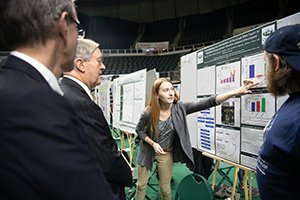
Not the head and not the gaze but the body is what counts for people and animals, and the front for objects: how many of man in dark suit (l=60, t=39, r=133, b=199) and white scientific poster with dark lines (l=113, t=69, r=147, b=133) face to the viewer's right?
1

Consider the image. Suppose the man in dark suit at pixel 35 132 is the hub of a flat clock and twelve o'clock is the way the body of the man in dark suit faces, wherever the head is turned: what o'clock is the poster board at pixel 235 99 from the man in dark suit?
The poster board is roughly at 12 o'clock from the man in dark suit.

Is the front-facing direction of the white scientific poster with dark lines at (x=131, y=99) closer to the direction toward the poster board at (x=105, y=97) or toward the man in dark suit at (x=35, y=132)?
the man in dark suit

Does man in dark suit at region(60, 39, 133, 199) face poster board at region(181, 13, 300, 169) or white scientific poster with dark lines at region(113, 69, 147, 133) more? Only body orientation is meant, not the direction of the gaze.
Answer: the poster board

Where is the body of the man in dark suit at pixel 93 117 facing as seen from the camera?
to the viewer's right

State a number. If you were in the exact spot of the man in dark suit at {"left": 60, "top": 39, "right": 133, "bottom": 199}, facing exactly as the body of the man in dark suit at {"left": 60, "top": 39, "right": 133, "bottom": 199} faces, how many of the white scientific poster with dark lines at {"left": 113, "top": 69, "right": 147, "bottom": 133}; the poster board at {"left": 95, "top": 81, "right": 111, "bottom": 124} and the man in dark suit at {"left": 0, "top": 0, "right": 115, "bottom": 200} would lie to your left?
2

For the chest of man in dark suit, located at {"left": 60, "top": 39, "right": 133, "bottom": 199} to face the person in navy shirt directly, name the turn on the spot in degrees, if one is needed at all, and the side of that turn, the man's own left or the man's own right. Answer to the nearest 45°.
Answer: approximately 45° to the man's own right

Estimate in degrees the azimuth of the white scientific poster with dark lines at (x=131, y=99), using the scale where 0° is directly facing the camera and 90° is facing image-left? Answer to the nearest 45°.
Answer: approximately 45°

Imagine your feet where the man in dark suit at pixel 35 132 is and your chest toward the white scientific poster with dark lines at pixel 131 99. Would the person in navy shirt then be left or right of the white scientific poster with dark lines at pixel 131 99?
right

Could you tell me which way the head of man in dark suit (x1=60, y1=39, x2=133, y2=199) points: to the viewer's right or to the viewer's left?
to the viewer's right

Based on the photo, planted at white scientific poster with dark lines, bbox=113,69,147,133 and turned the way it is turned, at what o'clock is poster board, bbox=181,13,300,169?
The poster board is roughly at 10 o'clock from the white scientific poster with dark lines.

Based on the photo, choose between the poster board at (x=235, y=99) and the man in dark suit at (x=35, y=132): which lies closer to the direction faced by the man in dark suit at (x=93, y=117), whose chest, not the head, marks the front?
the poster board
